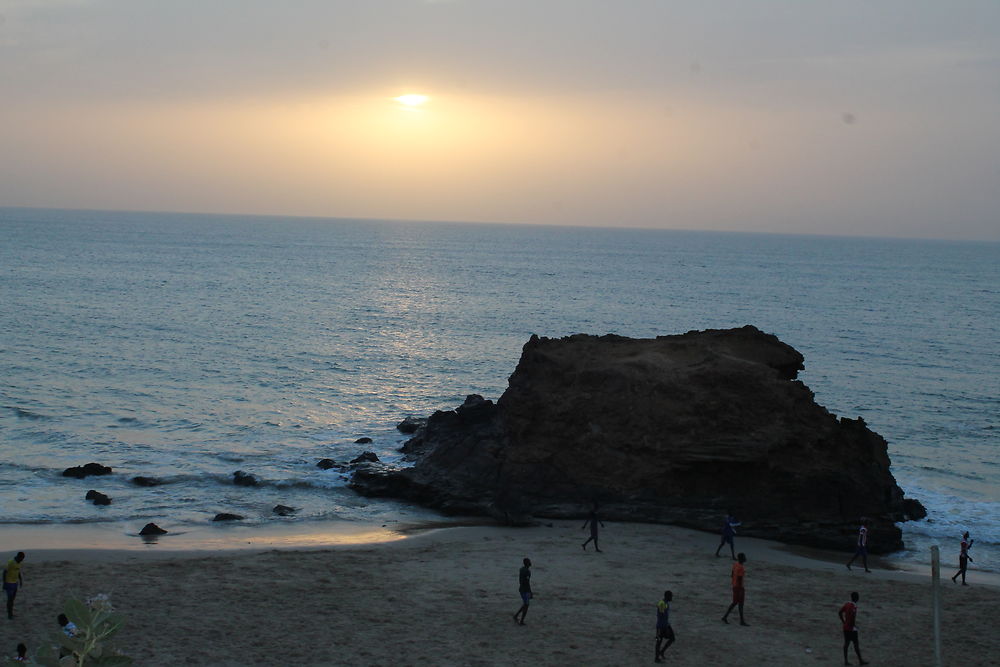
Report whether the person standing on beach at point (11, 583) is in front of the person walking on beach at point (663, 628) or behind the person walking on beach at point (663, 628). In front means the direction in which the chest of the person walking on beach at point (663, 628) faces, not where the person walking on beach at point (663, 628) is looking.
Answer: behind

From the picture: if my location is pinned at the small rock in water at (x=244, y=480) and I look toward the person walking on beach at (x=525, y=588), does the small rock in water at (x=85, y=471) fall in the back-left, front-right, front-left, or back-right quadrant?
back-right

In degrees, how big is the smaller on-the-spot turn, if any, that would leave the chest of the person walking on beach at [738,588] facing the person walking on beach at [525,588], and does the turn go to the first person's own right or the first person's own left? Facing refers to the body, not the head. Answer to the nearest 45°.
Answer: approximately 135° to the first person's own right
